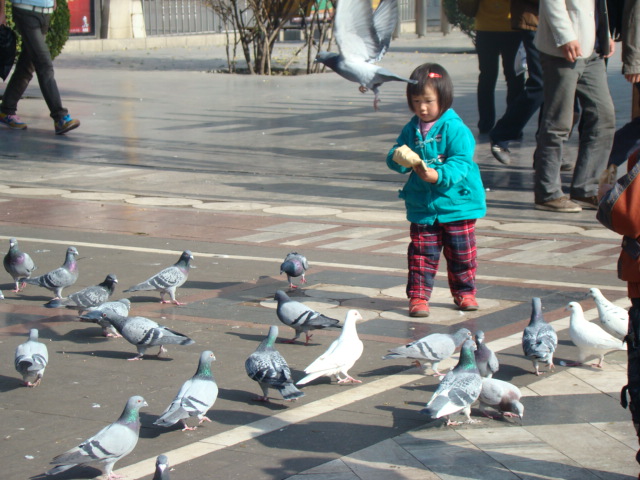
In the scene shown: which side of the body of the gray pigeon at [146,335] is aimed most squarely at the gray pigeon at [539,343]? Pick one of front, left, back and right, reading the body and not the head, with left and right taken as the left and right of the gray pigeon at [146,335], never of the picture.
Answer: back

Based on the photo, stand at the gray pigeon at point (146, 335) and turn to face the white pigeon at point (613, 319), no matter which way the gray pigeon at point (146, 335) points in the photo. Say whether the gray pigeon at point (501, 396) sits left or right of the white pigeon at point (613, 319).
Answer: right

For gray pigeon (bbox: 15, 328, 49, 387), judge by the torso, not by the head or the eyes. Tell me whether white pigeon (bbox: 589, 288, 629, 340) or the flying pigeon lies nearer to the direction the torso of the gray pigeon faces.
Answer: the flying pigeon

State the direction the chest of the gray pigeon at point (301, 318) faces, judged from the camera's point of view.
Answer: to the viewer's left

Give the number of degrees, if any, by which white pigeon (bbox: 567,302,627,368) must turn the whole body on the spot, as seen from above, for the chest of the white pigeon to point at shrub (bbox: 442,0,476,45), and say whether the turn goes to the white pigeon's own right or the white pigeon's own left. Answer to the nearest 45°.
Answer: approximately 90° to the white pigeon's own right

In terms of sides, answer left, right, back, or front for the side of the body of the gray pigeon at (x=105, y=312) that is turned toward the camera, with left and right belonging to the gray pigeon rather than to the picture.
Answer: right

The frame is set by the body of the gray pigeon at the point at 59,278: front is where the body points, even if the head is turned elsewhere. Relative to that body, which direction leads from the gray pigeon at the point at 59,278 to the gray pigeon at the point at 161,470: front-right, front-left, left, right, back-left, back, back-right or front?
right

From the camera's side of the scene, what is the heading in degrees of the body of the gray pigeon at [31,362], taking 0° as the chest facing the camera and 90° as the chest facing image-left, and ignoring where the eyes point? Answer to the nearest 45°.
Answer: approximately 180°

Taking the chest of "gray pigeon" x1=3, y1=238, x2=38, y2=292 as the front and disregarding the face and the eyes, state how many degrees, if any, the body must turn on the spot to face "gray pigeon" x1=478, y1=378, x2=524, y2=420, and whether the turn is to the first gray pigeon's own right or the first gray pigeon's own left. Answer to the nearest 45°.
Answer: approximately 90° to the first gray pigeon's own left

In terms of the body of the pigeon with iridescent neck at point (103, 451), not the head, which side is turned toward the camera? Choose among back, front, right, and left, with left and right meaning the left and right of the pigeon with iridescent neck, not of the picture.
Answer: right

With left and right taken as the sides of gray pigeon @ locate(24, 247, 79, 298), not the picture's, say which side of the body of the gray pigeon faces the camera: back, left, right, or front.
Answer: right

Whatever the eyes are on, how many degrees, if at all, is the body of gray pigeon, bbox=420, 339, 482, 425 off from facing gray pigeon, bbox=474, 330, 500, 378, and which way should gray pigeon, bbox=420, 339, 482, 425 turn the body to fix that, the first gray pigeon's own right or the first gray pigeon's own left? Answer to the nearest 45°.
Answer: approximately 45° to the first gray pigeon's own left

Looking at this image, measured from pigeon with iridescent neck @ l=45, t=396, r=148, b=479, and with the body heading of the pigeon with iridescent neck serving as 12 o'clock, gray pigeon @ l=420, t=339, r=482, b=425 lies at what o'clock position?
The gray pigeon is roughly at 12 o'clock from the pigeon with iridescent neck.

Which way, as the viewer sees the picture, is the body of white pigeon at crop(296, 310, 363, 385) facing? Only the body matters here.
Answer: to the viewer's right
